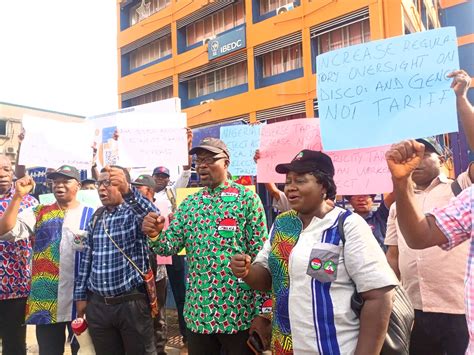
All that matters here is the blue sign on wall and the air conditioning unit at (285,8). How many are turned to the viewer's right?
0

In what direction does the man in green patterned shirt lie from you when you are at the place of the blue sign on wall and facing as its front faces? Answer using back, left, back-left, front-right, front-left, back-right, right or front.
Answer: front-left

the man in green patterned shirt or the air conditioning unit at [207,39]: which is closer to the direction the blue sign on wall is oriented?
the man in green patterned shirt

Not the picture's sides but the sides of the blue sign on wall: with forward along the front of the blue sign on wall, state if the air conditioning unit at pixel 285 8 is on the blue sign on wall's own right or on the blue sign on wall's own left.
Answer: on the blue sign on wall's own left

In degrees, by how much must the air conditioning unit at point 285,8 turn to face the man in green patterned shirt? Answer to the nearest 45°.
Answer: approximately 45° to its left

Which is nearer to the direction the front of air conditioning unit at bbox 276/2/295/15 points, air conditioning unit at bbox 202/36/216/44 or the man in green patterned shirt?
the man in green patterned shirt

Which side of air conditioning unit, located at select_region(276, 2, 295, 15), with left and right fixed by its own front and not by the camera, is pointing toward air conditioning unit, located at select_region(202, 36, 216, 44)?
right

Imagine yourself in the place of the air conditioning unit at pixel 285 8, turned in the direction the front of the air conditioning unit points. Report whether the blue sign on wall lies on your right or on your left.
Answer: on your right

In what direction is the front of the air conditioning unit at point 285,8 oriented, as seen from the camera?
facing the viewer and to the left of the viewer
